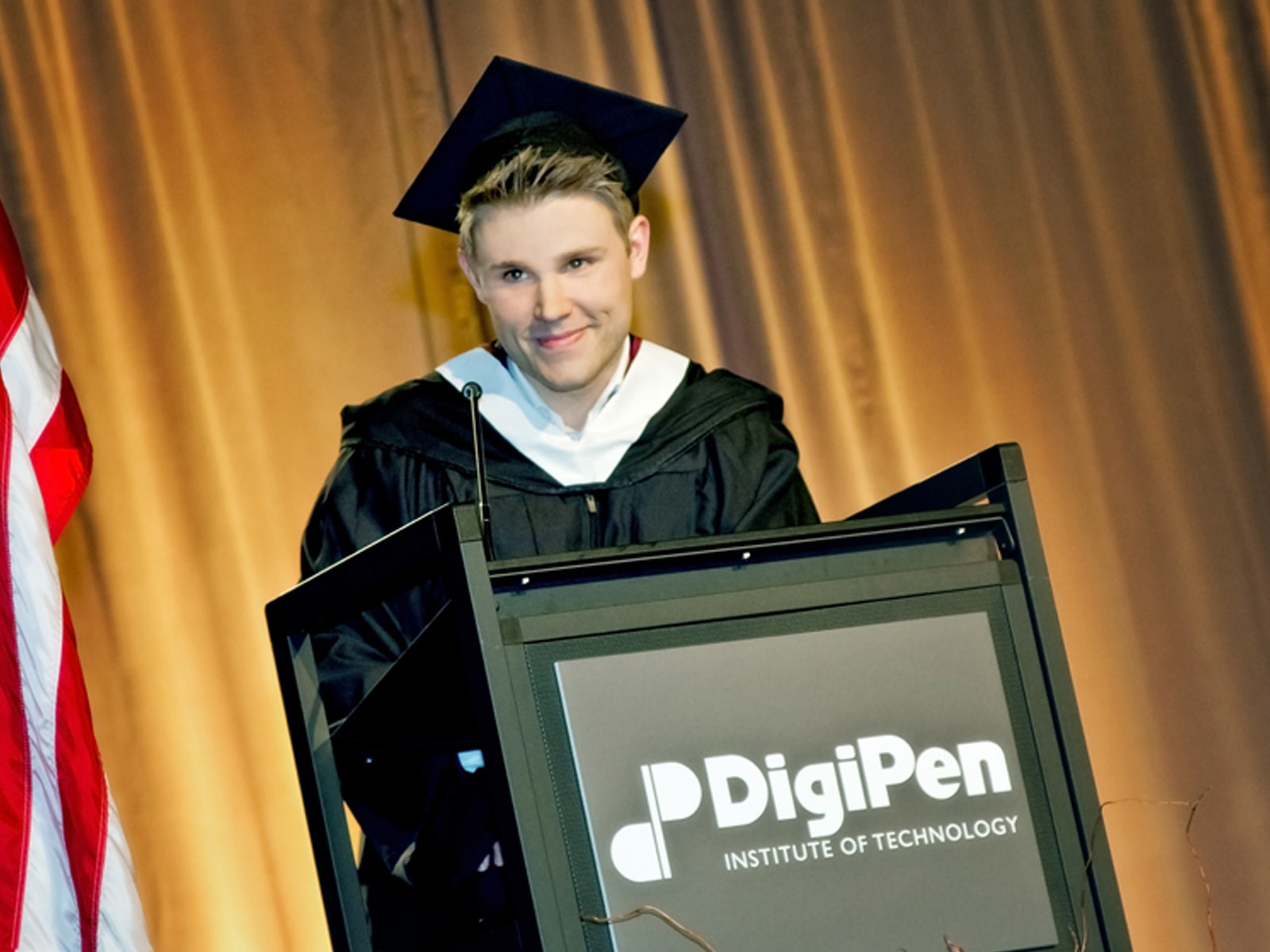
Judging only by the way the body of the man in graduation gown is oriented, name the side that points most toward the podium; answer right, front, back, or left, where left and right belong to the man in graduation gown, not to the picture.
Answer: front

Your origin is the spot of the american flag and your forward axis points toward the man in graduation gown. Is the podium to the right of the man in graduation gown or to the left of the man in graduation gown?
right

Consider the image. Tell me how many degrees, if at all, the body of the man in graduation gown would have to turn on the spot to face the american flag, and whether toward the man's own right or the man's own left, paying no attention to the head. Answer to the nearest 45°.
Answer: approximately 90° to the man's own right

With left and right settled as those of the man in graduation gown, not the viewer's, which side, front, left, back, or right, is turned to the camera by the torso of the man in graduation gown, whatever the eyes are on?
front

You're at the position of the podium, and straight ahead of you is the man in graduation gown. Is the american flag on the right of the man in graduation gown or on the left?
left

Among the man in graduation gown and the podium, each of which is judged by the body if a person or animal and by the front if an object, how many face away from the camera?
0

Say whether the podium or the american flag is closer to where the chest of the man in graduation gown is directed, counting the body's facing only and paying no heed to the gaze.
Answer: the podium

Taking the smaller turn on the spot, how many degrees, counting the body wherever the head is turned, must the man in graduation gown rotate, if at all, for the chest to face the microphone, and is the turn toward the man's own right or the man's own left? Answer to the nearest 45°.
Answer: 0° — they already face it
